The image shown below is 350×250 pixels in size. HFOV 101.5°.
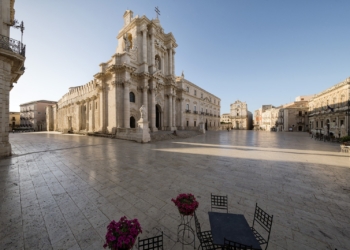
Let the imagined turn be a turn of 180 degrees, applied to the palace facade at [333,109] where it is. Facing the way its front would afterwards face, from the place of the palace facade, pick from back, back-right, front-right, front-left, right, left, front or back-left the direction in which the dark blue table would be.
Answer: back-right

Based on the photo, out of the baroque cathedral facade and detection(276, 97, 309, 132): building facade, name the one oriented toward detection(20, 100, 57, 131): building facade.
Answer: detection(276, 97, 309, 132): building facade

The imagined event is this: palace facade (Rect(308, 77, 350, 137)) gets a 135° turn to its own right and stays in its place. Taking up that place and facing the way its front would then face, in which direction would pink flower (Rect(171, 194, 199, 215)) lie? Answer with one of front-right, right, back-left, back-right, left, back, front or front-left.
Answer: back

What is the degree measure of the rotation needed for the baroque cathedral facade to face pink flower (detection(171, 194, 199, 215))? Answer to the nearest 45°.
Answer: approximately 45° to its right

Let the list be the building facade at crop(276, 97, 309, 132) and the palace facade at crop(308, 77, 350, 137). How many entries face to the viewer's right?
0

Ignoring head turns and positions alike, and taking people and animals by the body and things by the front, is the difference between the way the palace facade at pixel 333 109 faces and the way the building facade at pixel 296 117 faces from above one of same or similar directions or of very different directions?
same or similar directions

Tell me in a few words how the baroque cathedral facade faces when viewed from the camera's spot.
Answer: facing the viewer and to the right of the viewer

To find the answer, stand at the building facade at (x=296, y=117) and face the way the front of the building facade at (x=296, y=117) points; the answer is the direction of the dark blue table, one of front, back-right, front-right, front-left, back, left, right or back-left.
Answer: front-left

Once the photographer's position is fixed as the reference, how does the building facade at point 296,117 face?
facing the viewer and to the left of the viewer

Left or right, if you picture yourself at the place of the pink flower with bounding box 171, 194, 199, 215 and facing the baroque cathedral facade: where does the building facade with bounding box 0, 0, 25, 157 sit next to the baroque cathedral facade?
left

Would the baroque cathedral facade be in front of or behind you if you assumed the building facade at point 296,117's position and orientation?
in front

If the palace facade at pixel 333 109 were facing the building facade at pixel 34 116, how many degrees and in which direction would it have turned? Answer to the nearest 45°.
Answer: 0° — it already faces it

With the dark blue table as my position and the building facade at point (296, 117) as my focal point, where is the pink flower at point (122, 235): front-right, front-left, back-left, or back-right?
back-left

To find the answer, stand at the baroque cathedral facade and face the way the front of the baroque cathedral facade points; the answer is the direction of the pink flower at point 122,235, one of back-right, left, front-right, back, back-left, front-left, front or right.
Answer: front-right
